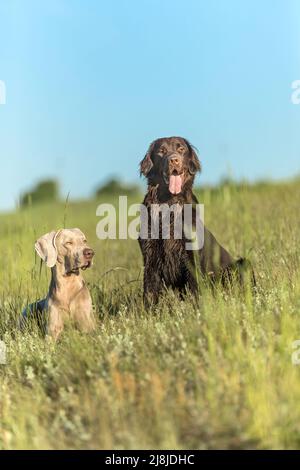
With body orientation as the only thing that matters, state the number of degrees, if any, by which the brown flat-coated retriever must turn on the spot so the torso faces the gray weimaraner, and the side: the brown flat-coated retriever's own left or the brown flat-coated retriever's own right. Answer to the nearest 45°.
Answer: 0° — it already faces it

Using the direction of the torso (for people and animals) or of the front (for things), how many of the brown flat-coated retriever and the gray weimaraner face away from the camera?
0

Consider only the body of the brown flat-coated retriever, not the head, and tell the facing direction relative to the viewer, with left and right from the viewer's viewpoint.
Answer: facing the viewer and to the left of the viewer

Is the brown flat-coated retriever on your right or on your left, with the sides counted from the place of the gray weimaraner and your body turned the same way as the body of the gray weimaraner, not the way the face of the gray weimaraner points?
on your left

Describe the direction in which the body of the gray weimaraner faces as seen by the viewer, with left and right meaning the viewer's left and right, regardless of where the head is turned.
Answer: facing the viewer and to the right of the viewer
